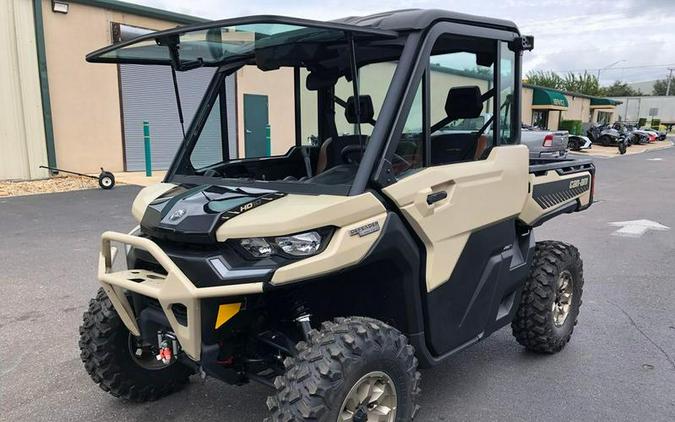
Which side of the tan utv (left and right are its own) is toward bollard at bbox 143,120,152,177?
right

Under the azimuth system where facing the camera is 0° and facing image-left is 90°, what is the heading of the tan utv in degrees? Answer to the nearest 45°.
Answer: approximately 45°

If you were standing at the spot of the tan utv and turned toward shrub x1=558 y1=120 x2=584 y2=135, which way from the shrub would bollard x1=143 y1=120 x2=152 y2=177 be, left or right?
left

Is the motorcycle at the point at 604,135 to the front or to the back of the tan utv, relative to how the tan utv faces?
to the back
